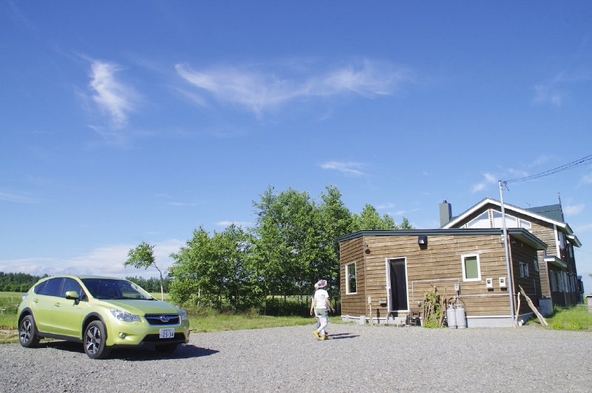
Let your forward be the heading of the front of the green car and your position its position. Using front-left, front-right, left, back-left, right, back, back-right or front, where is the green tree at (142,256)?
back-left

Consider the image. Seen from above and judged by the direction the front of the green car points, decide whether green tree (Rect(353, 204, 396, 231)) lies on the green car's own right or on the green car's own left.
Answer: on the green car's own left

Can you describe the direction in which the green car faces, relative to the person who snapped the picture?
facing the viewer and to the right of the viewer

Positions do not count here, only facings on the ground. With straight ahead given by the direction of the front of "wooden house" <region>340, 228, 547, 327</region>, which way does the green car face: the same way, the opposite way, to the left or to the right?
to the left

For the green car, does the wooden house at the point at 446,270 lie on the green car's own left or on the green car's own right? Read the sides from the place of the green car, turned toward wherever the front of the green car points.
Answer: on the green car's own left

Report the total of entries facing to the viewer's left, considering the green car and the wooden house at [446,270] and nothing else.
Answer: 0

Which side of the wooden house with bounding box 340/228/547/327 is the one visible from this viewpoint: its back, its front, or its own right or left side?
front

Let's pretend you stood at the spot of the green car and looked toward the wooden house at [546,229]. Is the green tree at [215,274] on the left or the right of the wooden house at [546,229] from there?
left

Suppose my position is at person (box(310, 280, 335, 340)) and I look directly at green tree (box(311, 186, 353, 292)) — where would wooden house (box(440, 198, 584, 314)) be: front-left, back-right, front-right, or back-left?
front-right

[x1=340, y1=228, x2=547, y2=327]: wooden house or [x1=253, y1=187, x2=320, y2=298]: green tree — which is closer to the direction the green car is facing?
the wooden house

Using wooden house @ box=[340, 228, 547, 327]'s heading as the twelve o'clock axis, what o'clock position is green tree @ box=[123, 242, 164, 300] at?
The green tree is roughly at 4 o'clock from the wooden house.

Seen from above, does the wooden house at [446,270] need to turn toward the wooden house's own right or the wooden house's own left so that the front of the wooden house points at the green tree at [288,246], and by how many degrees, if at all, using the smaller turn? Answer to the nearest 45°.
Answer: approximately 135° to the wooden house's own right

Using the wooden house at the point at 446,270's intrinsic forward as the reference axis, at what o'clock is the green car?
The green car is roughly at 1 o'clock from the wooden house.

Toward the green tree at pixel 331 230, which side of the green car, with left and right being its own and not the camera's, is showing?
left

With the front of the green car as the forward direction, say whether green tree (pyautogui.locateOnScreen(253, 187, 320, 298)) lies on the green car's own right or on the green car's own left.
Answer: on the green car's own left
